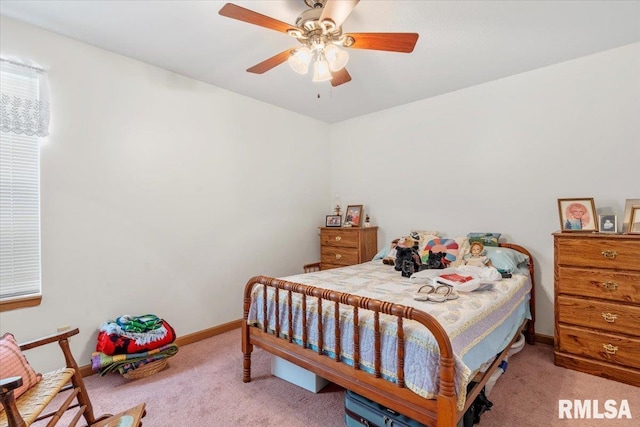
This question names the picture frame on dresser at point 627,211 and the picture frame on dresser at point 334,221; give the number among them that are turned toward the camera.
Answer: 2

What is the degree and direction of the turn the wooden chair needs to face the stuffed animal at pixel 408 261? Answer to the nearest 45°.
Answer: approximately 45° to its left

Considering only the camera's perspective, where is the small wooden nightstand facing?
facing the viewer and to the left of the viewer

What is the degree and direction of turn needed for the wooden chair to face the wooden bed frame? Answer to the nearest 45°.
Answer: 0° — it already faces it

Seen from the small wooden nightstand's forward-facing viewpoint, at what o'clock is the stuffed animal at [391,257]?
The stuffed animal is roughly at 9 o'clock from the small wooden nightstand.

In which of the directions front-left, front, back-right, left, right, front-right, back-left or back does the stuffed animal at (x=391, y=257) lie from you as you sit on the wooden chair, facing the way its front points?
front-left

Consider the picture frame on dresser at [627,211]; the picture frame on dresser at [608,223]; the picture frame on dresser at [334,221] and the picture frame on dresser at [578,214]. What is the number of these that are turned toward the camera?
4

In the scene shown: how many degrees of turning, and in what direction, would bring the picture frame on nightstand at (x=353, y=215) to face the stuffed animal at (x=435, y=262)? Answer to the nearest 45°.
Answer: approximately 90° to its left

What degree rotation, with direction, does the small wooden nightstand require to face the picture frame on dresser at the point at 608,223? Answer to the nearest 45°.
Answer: approximately 90° to its left

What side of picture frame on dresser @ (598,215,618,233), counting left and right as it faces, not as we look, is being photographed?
front

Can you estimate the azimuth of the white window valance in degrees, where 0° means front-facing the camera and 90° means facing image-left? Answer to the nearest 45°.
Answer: approximately 315°

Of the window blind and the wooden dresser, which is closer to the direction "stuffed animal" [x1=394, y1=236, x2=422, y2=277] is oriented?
the window blind

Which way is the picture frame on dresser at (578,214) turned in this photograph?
toward the camera

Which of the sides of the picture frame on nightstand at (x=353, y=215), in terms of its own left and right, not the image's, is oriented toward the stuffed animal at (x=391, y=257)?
left
